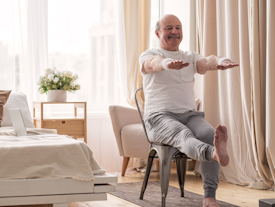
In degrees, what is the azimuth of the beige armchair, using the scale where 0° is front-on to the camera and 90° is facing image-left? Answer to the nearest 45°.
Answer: approximately 315°

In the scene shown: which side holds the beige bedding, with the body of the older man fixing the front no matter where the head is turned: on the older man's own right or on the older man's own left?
on the older man's own right

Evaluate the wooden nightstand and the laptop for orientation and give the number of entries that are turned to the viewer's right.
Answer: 1

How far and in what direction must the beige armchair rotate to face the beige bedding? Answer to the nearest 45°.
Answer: approximately 45° to its right

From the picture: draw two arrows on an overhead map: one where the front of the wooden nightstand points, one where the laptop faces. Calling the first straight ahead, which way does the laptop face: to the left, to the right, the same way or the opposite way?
to the left

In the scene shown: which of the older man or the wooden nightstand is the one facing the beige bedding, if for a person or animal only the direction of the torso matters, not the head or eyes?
the wooden nightstand

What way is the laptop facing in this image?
to the viewer's right
